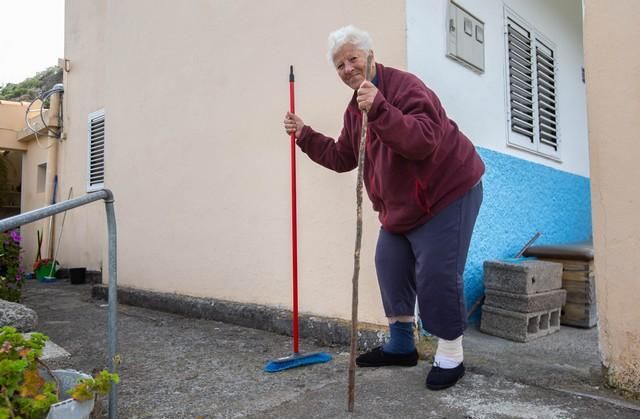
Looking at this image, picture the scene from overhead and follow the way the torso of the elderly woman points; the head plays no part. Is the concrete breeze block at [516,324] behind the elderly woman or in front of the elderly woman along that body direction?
behind

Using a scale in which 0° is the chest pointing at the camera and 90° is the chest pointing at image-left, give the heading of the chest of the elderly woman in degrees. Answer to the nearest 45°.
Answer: approximately 45°

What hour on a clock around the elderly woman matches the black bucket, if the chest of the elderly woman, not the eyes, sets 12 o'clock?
The black bucket is roughly at 3 o'clock from the elderly woman.

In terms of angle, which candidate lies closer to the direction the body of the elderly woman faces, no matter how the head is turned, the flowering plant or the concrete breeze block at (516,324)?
the flowering plant

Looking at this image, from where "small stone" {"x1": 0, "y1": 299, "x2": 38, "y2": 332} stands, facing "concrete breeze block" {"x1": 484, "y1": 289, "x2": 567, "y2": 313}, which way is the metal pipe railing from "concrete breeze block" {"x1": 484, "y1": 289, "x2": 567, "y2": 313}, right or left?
right

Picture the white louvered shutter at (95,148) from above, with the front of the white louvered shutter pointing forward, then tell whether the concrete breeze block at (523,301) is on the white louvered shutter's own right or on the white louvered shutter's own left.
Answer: on the white louvered shutter's own left
